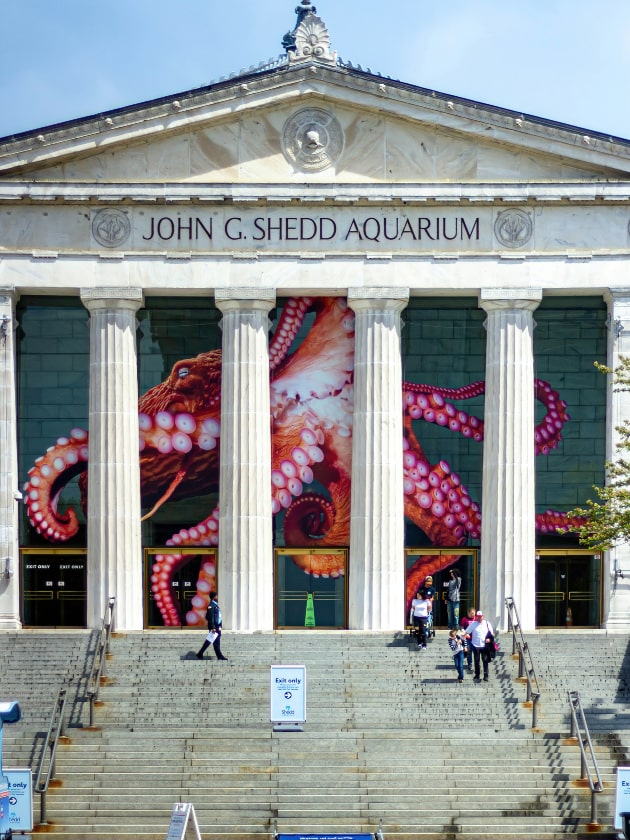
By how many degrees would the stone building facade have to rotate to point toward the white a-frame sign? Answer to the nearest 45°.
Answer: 0° — it already faces it

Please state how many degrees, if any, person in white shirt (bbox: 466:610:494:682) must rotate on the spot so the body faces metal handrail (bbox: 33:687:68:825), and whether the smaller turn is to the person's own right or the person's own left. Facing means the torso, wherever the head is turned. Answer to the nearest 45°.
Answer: approximately 45° to the person's own right

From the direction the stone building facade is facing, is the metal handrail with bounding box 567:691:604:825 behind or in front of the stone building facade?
in front

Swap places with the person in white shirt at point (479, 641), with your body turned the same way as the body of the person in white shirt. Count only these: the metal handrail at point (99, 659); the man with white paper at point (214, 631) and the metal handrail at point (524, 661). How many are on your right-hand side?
2

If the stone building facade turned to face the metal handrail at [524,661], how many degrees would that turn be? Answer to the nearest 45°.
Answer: approximately 45° to its left

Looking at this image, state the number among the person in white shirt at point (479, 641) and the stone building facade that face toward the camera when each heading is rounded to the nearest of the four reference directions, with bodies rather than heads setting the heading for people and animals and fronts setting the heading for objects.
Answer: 2

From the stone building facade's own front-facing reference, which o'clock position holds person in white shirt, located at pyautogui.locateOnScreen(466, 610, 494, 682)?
The person in white shirt is roughly at 11 o'clock from the stone building facade.

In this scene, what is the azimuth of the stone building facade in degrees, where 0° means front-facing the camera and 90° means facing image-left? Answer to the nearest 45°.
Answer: approximately 0°
